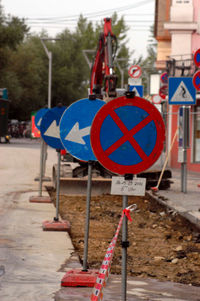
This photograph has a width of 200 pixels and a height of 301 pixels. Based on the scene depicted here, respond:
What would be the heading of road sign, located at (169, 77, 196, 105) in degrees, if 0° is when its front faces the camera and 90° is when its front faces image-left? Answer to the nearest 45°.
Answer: approximately 0°

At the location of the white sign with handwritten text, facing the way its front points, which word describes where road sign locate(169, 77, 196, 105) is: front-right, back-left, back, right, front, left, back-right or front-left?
back

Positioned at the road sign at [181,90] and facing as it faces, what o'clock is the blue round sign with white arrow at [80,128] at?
The blue round sign with white arrow is roughly at 12 o'clock from the road sign.

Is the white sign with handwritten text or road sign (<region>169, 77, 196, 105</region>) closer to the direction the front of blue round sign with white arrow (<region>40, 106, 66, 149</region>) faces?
the white sign with handwritten text

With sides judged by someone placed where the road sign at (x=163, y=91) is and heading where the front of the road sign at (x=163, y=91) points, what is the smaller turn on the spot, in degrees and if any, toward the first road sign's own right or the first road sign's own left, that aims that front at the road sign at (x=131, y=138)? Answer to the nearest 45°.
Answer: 0° — it already faces it

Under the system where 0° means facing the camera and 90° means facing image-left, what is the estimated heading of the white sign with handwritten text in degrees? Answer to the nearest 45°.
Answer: approximately 0°
